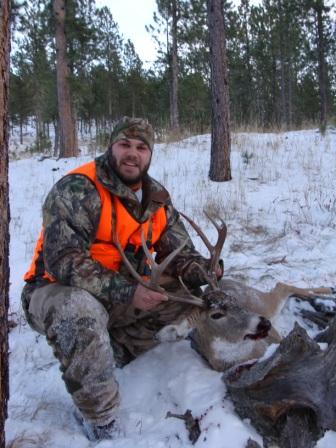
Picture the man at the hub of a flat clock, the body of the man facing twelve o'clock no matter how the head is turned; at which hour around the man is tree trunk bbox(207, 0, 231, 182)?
The tree trunk is roughly at 8 o'clock from the man.

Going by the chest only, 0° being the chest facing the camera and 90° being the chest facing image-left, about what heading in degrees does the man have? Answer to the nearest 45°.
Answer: approximately 315°

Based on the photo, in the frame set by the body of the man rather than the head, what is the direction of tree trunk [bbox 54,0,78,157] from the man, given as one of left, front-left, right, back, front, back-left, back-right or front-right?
back-left

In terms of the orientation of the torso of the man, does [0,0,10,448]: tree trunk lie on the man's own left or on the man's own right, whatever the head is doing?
on the man's own right
